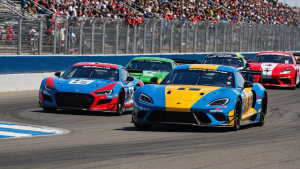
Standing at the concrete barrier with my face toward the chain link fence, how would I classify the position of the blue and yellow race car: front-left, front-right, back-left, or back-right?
back-right

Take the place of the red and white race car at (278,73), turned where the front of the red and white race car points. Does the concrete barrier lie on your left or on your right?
on your right

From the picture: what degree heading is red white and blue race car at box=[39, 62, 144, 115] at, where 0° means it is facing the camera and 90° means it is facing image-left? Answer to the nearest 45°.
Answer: approximately 45°

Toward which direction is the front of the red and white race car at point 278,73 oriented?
toward the camera

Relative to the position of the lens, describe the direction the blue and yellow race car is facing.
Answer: facing the viewer and to the left of the viewer

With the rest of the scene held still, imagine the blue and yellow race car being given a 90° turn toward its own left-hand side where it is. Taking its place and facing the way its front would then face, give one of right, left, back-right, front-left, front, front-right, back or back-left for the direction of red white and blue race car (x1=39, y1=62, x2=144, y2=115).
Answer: back

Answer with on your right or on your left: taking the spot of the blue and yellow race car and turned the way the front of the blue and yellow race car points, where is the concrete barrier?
on your right

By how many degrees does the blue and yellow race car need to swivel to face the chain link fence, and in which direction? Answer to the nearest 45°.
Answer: approximately 135° to its right

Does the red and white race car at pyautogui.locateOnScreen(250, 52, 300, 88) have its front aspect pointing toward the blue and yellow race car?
yes

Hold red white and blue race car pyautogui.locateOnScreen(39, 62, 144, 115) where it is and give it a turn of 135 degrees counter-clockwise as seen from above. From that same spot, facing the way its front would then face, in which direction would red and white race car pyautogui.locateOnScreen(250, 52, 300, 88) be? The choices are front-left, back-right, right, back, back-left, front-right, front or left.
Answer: front-left
